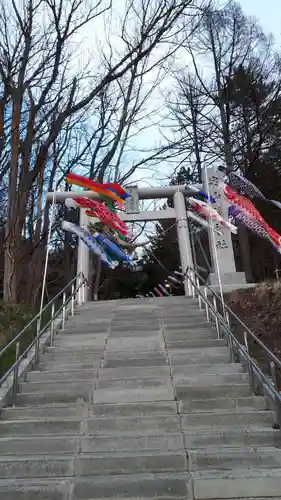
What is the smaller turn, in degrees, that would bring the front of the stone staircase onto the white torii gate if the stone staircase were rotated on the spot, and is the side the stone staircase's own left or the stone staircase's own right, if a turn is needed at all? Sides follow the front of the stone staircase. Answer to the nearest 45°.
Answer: approximately 180°

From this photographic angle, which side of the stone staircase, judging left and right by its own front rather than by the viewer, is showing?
front

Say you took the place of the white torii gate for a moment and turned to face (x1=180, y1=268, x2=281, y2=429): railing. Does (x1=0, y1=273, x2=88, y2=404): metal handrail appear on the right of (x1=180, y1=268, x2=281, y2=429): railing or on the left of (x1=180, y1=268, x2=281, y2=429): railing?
right
